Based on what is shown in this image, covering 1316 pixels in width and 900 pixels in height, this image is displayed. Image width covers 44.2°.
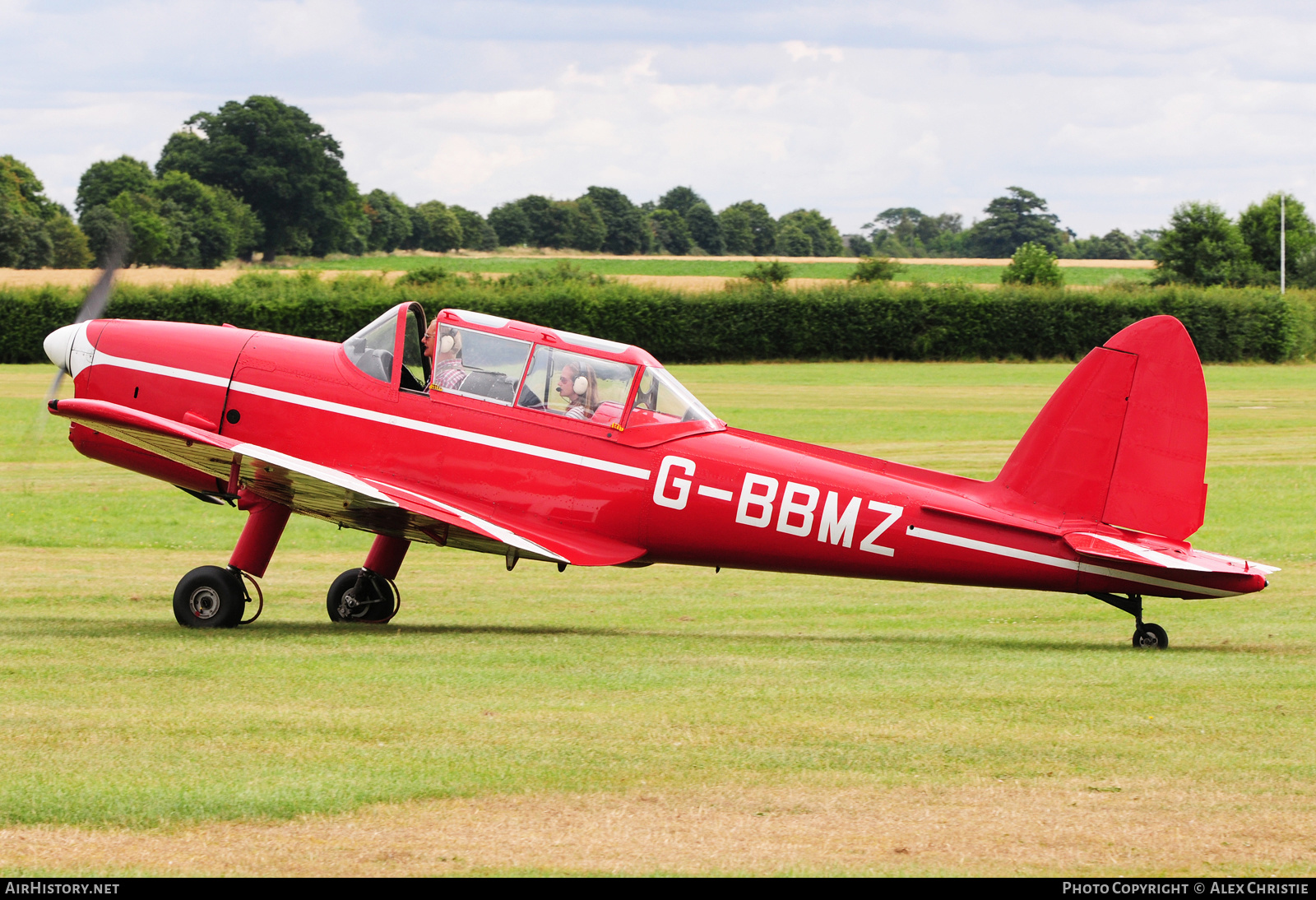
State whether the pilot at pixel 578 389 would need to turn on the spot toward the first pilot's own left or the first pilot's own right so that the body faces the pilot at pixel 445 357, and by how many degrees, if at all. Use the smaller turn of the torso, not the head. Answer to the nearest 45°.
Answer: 0° — they already face them

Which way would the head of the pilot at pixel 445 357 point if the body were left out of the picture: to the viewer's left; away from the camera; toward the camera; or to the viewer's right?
to the viewer's left

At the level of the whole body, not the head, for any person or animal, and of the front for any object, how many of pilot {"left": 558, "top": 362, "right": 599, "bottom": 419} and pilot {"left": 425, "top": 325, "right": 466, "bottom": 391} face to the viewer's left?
2

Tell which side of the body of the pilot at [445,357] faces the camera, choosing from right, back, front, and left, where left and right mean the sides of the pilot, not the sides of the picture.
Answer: left

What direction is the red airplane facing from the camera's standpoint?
to the viewer's left

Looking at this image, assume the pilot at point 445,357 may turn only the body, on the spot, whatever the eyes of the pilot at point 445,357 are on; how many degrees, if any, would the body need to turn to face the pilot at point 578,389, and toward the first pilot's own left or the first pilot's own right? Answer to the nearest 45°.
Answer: approximately 180°

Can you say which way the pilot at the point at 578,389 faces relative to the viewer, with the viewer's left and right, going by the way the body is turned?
facing to the left of the viewer
